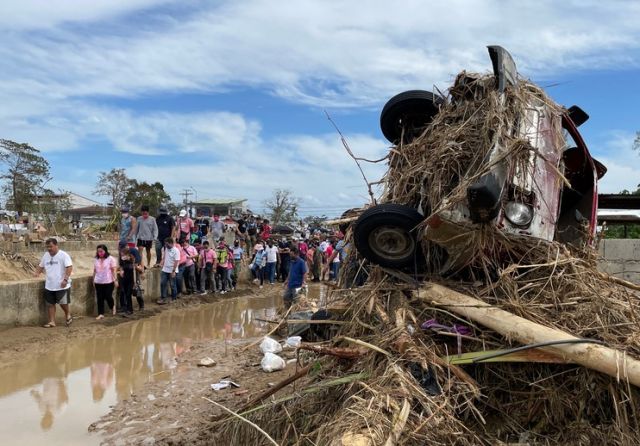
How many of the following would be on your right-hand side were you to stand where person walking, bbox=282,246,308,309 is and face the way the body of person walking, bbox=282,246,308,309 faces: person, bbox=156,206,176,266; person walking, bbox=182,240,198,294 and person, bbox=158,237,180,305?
3

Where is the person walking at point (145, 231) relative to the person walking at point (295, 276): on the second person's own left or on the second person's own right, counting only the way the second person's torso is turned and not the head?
on the second person's own right

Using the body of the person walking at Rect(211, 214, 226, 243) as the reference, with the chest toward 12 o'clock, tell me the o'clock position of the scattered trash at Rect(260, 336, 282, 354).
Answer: The scattered trash is roughly at 12 o'clock from the person walking.

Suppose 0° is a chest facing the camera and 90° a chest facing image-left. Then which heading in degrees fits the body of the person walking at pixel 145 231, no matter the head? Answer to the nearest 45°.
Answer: approximately 0°

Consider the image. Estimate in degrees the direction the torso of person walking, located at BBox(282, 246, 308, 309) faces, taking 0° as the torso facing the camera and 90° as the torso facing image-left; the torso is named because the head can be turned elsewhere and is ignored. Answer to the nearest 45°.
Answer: approximately 45°

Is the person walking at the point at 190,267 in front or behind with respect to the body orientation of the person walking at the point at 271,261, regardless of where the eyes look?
in front

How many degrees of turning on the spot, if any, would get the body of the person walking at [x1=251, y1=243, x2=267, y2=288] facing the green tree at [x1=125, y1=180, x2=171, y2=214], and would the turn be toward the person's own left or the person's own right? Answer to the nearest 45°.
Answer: approximately 135° to the person's own right

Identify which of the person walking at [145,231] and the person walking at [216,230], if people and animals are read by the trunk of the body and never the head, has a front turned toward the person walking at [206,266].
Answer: the person walking at [216,230]

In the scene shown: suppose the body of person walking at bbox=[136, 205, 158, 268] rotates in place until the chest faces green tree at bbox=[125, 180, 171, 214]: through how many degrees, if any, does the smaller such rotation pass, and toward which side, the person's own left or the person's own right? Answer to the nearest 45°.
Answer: approximately 180°

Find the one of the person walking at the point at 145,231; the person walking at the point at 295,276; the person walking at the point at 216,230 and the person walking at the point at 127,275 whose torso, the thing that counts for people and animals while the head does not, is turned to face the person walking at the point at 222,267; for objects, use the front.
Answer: the person walking at the point at 216,230

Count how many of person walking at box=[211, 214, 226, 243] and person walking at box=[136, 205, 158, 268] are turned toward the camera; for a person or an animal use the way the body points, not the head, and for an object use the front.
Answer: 2

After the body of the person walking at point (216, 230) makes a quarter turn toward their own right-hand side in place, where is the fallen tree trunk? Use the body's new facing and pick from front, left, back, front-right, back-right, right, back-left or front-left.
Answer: left

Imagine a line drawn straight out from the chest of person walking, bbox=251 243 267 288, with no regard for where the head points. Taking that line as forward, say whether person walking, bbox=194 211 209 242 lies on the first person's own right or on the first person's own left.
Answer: on the first person's own right

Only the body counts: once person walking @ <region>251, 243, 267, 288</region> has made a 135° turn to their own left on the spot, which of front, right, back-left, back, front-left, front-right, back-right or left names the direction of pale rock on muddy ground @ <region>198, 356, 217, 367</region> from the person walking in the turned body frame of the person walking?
right

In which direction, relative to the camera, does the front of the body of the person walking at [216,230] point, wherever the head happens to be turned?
toward the camera
